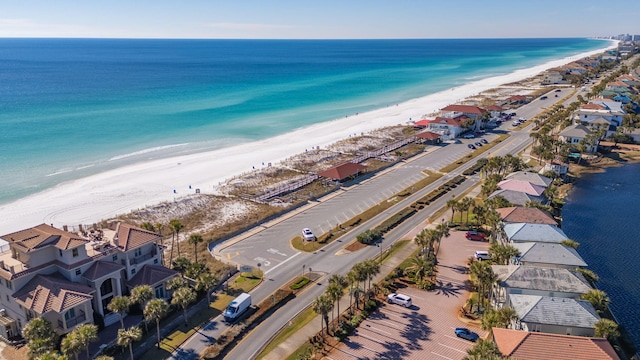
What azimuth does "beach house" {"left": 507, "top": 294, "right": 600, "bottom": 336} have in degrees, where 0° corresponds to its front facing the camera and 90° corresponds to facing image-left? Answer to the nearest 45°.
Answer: approximately 90°

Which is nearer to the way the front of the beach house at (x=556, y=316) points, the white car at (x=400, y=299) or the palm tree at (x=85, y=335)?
the white car

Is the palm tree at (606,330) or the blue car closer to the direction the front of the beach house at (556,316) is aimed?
the blue car

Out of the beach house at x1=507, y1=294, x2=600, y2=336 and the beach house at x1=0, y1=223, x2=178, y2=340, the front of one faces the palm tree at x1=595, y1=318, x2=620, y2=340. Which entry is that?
the beach house at x1=0, y1=223, x2=178, y2=340

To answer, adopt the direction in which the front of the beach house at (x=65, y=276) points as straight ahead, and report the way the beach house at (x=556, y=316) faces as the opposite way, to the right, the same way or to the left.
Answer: the opposite way

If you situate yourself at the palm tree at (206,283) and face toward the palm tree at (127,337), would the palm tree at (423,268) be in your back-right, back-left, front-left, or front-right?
back-left

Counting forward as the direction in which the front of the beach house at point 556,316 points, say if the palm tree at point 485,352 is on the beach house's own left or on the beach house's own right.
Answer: on the beach house's own left

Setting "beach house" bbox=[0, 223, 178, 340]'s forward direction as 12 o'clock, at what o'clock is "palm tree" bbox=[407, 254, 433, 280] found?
The palm tree is roughly at 11 o'clock from the beach house.

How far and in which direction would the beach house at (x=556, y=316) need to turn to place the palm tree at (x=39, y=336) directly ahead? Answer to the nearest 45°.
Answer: approximately 45° to its left

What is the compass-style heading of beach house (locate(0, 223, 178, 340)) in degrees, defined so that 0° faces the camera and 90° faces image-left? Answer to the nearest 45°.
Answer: approximately 315°

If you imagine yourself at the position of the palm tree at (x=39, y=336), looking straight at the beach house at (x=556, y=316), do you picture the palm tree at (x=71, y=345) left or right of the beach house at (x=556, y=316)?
right

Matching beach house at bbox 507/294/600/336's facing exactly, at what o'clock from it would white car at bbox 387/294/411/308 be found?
The white car is roughly at 12 o'clock from the beach house.

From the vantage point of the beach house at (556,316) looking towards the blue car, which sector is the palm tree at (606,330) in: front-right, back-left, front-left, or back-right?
back-left

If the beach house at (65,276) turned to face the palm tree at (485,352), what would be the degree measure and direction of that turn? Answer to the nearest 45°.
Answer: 0° — it already faces it

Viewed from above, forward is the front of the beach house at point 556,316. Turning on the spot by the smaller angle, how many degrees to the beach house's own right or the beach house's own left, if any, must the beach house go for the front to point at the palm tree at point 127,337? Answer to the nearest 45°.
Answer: approximately 45° to the beach house's own left

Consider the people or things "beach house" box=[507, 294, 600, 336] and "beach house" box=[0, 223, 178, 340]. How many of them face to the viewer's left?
1
